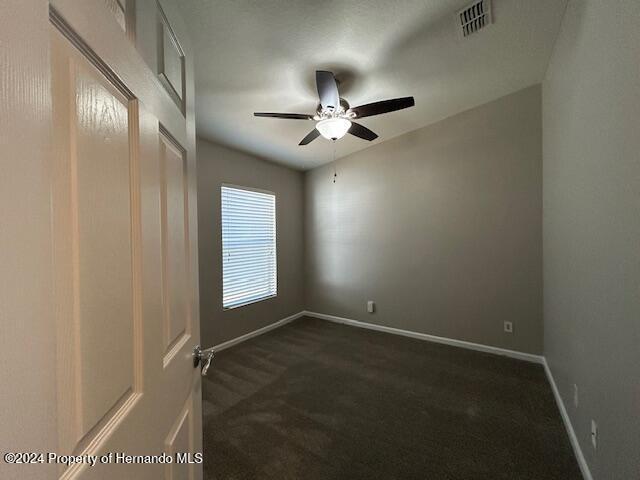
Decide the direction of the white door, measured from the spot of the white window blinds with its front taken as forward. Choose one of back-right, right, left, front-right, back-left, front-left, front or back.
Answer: front-right

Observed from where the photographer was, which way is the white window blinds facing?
facing the viewer and to the right of the viewer

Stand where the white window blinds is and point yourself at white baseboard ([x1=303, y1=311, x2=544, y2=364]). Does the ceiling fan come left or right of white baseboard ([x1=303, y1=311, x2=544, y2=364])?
right

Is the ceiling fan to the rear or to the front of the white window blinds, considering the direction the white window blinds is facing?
to the front

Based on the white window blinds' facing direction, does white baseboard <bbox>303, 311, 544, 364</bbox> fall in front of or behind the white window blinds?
in front
